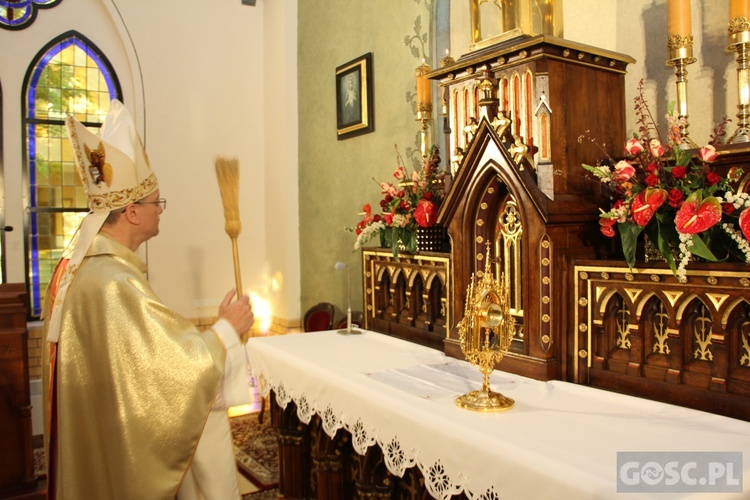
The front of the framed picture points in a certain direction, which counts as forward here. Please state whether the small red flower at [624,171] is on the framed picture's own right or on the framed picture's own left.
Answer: on the framed picture's own left

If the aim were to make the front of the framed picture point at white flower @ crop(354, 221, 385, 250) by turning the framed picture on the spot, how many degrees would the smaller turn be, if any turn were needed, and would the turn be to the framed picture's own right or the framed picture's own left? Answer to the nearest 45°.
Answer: approximately 45° to the framed picture's own left

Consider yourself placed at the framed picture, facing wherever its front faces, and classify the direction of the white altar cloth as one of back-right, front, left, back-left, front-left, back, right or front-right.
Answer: front-left

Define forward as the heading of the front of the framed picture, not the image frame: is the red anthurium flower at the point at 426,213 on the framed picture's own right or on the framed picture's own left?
on the framed picture's own left

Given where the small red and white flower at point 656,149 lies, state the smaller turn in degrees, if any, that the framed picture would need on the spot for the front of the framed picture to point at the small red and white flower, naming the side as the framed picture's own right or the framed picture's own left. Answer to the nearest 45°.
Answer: approximately 45° to the framed picture's own left

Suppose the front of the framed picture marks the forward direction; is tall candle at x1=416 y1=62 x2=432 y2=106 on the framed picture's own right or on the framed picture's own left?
on the framed picture's own left

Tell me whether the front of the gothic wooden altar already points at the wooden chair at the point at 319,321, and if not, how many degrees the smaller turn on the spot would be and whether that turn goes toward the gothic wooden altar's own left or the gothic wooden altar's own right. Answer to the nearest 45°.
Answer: approximately 90° to the gothic wooden altar's own right

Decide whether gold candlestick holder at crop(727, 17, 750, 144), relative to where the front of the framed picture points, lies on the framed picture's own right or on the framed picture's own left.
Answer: on the framed picture's own left

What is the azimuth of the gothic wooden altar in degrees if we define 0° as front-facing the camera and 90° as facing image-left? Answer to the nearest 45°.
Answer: approximately 45°

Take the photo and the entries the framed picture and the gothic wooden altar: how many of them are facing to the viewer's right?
0

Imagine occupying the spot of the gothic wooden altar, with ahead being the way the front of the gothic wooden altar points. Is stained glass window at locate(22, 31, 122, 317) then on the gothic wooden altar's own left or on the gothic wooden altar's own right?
on the gothic wooden altar's own right

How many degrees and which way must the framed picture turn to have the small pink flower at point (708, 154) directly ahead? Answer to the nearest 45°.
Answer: approximately 45° to its left

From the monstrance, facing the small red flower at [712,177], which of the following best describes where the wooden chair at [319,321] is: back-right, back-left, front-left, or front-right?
back-left
